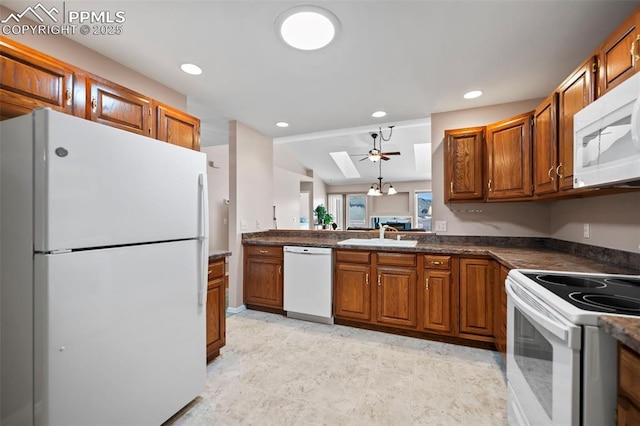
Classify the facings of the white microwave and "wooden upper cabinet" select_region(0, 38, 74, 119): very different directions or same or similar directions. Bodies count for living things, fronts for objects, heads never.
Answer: very different directions

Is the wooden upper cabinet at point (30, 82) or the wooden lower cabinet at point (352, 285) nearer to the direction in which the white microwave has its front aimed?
the wooden upper cabinet

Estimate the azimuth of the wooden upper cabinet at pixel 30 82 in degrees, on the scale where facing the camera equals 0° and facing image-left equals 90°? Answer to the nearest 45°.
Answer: approximately 315°

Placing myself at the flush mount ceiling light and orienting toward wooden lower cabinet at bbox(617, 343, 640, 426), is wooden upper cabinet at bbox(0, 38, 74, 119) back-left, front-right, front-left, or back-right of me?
back-right

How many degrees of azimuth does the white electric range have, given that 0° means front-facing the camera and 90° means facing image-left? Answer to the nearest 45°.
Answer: approximately 45°

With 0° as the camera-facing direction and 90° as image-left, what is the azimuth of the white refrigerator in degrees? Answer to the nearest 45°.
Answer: approximately 315°

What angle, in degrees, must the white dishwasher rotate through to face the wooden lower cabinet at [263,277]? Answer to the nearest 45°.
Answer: approximately 90° to its right

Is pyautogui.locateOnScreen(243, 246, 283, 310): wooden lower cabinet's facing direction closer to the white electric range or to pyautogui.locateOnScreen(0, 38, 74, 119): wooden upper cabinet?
the wooden upper cabinet

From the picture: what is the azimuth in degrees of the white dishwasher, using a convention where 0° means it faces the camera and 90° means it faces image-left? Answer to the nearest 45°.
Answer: approximately 45°

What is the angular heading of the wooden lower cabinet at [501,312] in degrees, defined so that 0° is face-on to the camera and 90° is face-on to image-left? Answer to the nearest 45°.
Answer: approximately 90°

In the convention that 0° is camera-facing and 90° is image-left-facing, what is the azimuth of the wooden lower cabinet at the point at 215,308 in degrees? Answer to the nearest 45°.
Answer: approximately 315°
